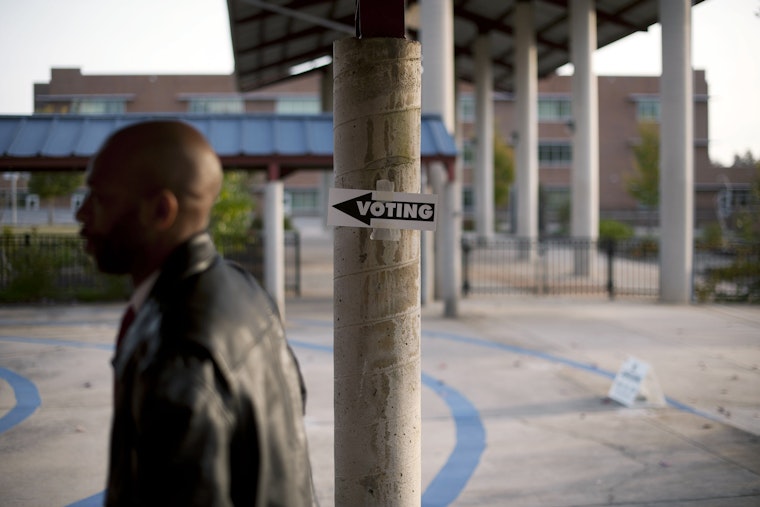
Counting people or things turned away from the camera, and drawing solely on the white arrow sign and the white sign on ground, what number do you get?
0

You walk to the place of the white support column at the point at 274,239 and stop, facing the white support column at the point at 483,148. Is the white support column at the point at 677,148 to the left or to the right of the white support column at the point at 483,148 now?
right

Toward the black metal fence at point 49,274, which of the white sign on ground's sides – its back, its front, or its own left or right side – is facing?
right

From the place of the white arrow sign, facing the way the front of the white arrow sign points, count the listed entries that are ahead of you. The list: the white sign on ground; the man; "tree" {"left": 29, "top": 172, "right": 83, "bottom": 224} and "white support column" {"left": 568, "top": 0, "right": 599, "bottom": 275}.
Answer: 1

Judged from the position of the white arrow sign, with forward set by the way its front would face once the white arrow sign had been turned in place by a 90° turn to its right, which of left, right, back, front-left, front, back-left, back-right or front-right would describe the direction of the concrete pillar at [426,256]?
right

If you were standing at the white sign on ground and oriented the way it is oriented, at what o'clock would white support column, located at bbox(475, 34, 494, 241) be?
The white support column is roughly at 4 o'clock from the white sign on ground.

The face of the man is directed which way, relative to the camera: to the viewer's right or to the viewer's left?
to the viewer's left

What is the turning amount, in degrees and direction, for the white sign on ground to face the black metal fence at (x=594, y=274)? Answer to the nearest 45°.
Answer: approximately 135° to its right

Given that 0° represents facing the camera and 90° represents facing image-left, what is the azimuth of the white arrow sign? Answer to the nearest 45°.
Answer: approximately 0°

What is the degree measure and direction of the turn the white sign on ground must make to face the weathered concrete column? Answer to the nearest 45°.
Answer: approximately 45° to its left

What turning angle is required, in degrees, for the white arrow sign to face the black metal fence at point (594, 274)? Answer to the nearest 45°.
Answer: approximately 180°

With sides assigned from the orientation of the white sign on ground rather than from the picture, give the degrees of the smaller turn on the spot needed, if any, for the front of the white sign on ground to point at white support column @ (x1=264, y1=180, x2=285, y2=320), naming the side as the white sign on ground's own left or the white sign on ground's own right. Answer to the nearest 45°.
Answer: approximately 90° to the white sign on ground's own right

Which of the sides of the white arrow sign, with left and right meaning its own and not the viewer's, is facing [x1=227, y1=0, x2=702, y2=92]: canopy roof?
back

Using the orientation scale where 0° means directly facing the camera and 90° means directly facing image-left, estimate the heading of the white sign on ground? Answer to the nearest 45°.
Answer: approximately 45°
